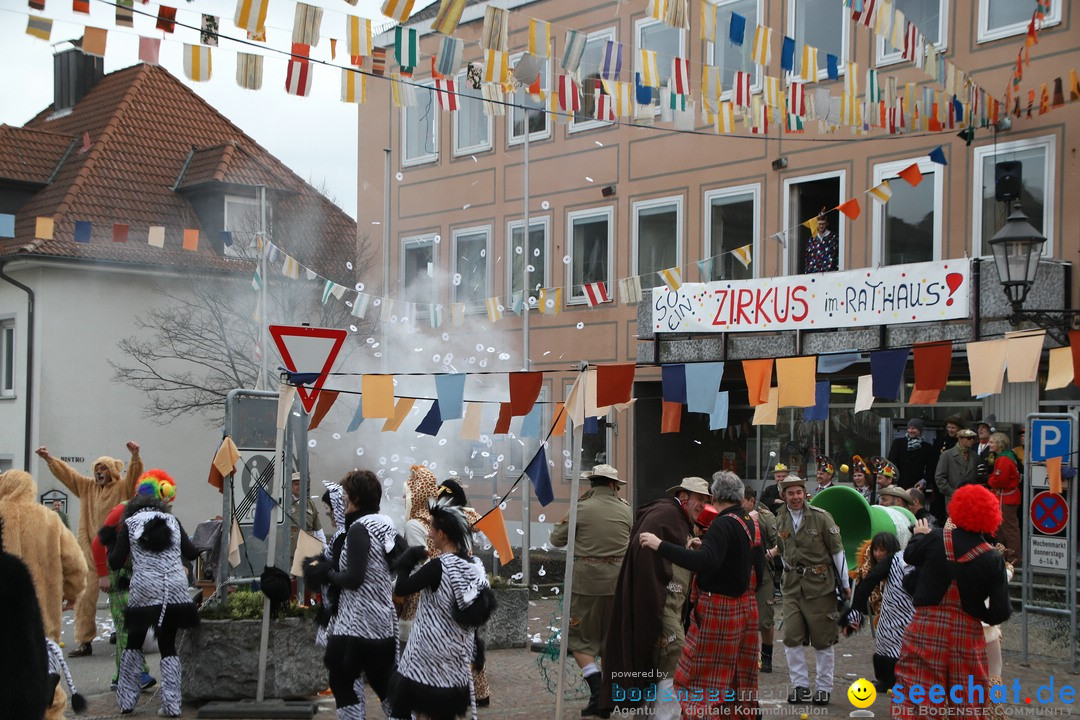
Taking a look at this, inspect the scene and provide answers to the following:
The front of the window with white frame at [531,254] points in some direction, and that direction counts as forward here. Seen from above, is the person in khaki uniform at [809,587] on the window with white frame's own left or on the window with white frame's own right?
on the window with white frame's own left

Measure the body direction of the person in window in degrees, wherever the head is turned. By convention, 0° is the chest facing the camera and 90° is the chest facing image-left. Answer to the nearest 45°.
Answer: approximately 0°

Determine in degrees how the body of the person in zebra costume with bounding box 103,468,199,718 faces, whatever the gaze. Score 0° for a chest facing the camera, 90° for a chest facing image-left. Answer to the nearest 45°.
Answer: approximately 180°

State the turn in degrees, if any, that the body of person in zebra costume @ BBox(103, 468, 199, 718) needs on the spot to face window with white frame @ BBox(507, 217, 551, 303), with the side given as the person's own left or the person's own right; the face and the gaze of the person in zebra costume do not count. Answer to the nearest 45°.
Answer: approximately 45° to the person's own right

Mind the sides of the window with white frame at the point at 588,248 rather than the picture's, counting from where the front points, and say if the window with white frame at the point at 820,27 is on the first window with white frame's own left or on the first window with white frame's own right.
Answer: on the first window with white frame's own left

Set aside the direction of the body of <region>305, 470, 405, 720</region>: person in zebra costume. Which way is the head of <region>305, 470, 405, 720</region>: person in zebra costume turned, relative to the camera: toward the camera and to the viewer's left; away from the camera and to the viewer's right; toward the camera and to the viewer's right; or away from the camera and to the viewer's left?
away from the camera and to the viewer's left
